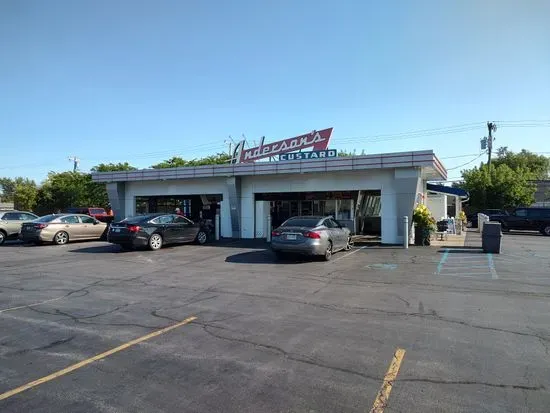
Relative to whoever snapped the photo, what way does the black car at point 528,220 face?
facing to the left of the viewer

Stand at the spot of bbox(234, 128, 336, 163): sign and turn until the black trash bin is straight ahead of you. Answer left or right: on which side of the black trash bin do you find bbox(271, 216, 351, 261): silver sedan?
right

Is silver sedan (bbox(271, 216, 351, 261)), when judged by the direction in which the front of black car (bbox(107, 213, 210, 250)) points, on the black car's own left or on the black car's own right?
on the black car's own right

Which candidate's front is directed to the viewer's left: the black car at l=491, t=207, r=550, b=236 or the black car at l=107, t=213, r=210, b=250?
the black car at l=491, t=207, r=550, b=236

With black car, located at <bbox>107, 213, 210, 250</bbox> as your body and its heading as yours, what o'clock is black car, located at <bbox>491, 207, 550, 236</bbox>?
black car, located at <bbox>491, 207, 550, 236</bbox> is roughly at 1 o'clock from black car, located at <bbox>107, 213, 210, 250</bbox>.

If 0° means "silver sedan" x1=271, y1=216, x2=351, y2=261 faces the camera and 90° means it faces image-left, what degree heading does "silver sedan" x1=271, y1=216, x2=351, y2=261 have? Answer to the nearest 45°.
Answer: approximately 225°

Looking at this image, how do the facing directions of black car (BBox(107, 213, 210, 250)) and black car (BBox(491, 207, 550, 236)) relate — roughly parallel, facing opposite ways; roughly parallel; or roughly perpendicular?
roughly perpendicular

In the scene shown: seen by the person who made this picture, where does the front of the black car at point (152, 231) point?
facing away from the viewer and to the right of the viewer

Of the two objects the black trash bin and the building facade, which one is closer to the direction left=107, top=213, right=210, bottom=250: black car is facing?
the building facade

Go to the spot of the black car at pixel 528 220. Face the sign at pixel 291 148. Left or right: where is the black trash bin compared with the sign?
left

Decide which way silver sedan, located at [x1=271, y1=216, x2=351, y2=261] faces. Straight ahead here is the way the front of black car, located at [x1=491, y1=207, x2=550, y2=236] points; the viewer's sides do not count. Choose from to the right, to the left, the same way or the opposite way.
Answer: to the right

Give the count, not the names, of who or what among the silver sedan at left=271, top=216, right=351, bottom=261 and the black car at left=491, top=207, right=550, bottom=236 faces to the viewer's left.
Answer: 1
